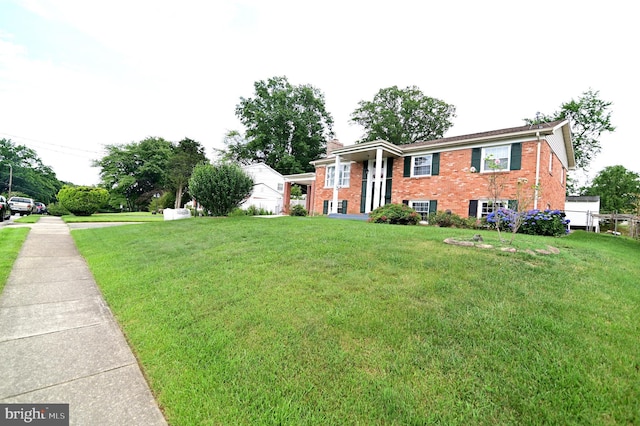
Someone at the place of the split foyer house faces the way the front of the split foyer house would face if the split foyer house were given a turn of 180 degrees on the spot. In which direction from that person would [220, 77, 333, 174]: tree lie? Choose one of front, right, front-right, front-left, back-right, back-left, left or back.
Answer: left

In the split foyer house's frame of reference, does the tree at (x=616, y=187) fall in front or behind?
behind

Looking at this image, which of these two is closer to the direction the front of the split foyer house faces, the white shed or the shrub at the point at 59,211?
the shrub

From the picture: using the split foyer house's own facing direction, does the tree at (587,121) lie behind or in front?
behind

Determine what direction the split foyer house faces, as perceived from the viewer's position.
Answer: facing the viewer and to the left of the viewer

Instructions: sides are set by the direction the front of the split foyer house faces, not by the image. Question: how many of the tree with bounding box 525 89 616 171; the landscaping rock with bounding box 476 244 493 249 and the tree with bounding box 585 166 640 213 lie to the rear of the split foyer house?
2

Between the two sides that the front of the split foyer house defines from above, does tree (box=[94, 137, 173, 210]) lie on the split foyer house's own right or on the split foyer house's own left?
on the split foyer house's own right

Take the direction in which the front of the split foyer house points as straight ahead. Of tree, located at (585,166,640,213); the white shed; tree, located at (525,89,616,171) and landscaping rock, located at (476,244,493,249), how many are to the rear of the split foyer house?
3

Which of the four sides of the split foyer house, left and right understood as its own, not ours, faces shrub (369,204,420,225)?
front

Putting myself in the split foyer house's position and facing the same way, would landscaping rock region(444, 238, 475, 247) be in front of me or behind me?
in front

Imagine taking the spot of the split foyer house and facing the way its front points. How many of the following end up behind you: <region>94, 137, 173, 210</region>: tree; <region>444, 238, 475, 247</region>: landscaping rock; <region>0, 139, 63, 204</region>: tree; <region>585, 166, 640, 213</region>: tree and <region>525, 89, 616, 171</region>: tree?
2

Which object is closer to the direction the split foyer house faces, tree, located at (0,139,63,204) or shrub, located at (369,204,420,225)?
the shrub

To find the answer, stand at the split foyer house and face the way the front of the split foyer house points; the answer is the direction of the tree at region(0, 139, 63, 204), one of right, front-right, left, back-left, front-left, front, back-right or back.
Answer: front-right

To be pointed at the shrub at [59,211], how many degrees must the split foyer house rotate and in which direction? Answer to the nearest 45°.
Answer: approximately 45° to its right
